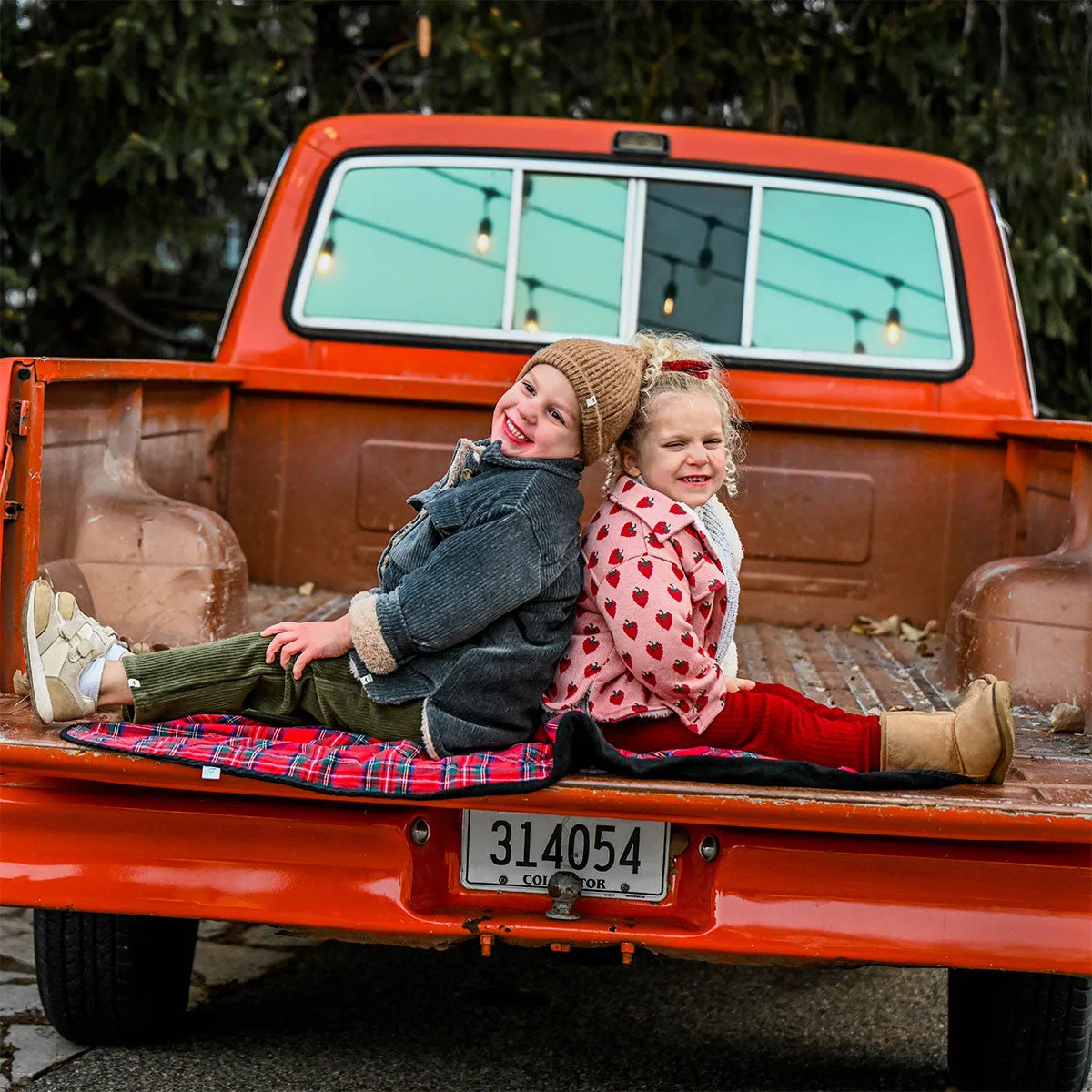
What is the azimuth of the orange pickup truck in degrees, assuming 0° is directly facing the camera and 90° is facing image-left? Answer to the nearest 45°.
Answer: approximately 180°

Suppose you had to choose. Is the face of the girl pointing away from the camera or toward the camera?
toward the camera

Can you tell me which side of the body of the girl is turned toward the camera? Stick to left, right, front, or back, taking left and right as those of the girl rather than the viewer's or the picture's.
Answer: right

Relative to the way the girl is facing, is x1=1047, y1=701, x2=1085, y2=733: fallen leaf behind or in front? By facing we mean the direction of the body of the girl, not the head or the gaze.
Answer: in front
